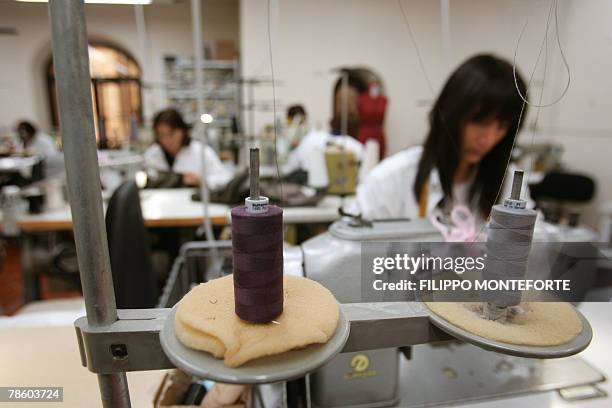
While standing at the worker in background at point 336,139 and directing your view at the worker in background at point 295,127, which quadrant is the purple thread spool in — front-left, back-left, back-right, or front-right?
back-left

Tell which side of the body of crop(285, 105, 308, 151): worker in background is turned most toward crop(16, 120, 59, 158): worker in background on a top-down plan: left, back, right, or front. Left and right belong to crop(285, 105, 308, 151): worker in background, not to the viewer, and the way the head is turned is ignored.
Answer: right

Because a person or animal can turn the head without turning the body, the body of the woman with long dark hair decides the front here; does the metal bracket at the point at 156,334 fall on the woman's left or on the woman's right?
on the woman's right

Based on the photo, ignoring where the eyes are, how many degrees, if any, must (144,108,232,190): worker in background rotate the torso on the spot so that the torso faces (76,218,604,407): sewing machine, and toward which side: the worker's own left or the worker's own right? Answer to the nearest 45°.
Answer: approximately 45° to the worker's own left

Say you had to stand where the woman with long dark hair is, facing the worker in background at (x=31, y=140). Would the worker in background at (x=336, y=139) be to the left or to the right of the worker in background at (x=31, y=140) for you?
right

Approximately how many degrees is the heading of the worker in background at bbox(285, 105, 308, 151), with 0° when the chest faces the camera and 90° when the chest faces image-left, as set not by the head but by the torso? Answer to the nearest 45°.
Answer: approximately 45°

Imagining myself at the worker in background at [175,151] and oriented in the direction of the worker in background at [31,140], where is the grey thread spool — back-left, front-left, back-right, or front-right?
back-left

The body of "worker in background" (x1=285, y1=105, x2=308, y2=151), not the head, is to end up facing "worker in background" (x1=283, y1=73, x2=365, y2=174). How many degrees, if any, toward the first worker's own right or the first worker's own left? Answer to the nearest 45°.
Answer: approximately 45° to the first worker's own left

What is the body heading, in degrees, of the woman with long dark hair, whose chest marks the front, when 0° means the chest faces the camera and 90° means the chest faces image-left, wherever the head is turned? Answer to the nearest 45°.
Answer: approximately 315°
